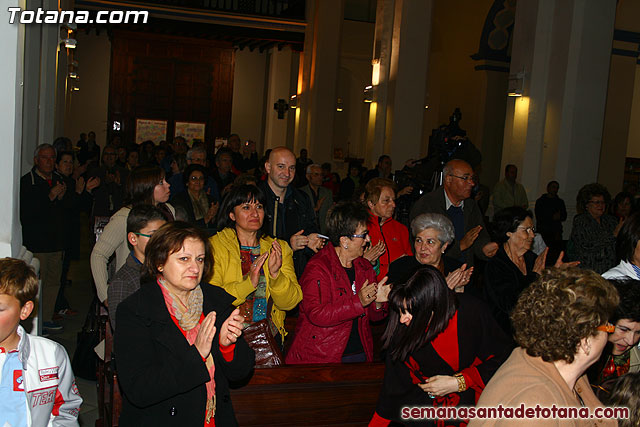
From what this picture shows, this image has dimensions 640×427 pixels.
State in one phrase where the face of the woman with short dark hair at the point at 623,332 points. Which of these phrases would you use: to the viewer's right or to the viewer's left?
to the viewer's left

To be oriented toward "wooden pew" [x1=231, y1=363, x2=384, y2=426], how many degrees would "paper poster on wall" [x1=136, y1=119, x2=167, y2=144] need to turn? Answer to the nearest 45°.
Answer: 0° — it already faces it

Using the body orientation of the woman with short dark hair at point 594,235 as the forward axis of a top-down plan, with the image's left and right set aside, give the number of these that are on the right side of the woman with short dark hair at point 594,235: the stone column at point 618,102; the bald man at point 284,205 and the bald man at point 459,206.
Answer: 2

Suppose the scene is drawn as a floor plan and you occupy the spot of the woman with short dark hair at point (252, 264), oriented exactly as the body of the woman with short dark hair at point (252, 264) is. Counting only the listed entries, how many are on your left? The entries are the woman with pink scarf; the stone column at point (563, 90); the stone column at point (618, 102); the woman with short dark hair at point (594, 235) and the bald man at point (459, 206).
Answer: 4

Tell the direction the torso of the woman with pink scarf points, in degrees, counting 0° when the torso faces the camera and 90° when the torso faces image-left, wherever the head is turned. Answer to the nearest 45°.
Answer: approximately 315°

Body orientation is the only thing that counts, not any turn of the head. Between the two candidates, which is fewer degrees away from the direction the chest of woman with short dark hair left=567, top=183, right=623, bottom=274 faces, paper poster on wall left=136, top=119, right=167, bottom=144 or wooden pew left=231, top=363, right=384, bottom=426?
the wooden pew

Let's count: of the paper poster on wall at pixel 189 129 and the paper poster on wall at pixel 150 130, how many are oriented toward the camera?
2

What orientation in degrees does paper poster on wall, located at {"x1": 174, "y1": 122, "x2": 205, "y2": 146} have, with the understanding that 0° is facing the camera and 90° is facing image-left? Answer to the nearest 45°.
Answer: approximately 0°

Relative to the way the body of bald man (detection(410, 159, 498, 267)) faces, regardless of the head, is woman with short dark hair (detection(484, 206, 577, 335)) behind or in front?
in front
